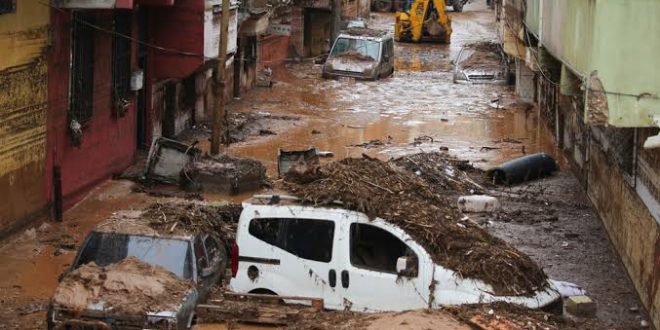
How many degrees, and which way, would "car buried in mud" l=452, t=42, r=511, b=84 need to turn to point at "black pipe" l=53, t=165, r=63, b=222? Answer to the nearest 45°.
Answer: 0° — it already faces it

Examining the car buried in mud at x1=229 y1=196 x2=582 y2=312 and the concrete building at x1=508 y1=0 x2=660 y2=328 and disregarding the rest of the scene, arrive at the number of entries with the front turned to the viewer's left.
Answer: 1

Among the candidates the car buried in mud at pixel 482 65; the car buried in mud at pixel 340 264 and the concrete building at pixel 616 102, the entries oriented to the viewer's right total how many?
1

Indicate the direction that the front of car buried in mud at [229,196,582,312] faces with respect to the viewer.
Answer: facing to the right of the viewer

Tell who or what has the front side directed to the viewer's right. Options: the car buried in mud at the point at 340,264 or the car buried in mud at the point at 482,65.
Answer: the car buried in mud at the point at 340,264

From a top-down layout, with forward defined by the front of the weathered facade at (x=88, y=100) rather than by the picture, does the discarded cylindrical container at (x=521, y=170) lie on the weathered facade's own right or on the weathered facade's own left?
on the weathered facade's own left

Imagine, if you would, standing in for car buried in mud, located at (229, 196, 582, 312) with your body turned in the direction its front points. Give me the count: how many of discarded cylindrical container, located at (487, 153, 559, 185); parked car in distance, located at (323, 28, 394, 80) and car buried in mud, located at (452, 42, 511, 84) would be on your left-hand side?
3

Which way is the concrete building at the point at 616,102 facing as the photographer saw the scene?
facing to the left of the viewer

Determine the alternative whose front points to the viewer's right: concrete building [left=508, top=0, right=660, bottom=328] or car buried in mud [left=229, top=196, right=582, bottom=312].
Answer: the car buried in mud

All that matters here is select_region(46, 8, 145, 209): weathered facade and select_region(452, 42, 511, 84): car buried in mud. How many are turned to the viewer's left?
0
